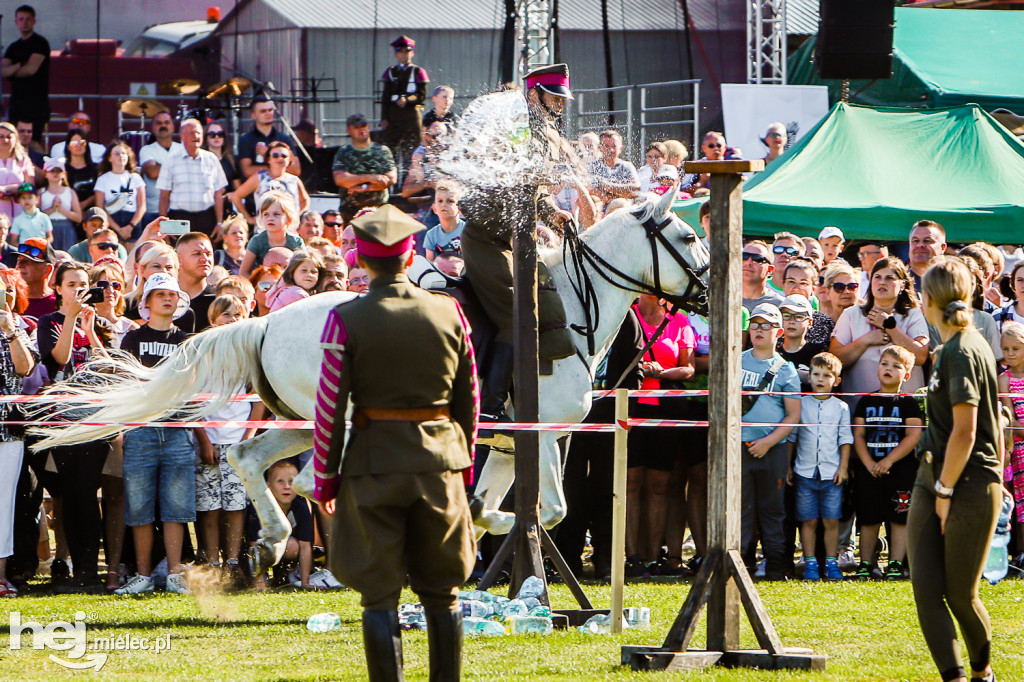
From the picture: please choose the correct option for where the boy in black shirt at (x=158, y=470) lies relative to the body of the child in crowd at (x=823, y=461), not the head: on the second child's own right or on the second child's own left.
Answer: on the second child's own right

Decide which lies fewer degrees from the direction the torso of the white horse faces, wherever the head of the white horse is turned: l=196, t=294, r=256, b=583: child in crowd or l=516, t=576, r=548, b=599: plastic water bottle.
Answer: the plastic water bottle

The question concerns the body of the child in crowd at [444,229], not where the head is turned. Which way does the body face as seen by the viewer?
toward the camera

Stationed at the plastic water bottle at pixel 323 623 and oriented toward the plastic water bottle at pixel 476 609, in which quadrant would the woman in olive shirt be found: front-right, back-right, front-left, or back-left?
front-right

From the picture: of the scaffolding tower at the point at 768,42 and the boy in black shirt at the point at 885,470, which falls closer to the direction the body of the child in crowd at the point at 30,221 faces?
the boy in black shirt

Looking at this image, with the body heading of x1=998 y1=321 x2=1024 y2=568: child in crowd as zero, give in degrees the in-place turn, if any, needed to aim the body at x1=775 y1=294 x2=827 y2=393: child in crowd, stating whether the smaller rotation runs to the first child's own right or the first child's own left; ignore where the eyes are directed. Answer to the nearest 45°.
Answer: approximately 45° to the first child's own right

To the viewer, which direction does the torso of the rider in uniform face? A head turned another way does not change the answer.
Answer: to the viewer's right

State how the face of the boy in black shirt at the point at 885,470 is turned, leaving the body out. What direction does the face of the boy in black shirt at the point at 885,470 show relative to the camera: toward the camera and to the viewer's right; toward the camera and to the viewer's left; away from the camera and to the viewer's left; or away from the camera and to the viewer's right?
toward the camera and to the viewer's left

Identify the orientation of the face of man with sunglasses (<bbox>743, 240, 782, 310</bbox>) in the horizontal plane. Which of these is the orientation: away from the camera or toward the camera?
toward the camera

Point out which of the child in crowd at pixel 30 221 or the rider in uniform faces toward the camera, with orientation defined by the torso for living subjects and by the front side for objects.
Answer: the child in crowd

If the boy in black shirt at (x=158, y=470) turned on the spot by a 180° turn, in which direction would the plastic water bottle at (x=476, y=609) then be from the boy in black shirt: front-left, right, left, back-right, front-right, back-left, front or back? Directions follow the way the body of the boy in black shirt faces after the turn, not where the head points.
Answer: back-right

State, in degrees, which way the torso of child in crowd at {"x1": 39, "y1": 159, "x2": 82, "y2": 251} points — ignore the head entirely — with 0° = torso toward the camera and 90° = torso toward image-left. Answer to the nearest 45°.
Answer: approximately 0°

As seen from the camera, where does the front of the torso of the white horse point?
to the viewer's right

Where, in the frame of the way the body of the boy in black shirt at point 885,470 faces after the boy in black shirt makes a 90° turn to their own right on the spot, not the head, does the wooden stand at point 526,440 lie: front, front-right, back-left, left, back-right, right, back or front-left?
front-left

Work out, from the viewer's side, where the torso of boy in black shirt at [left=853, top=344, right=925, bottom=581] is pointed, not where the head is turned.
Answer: toward the camera
